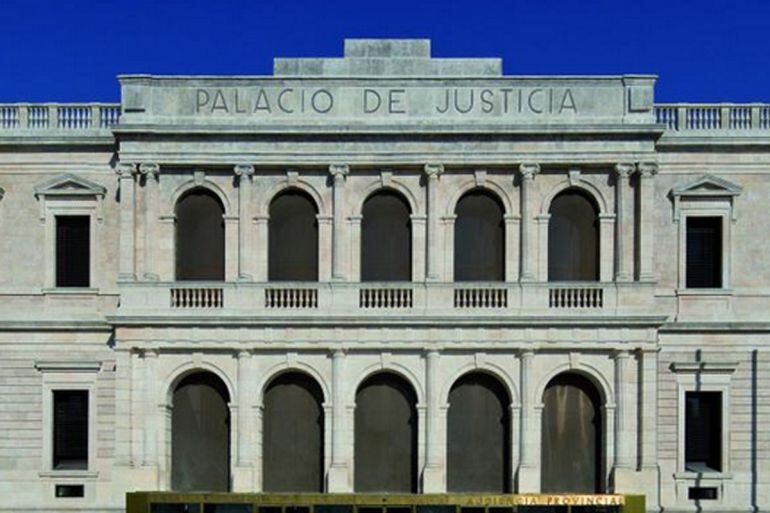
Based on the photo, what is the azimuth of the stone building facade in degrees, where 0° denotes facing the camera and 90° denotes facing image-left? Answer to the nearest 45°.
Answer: approximately 0°
